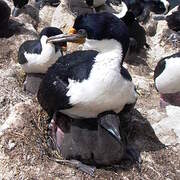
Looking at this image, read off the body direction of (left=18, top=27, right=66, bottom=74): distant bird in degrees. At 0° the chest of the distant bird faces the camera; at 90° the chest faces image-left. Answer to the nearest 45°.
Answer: approximately 315°

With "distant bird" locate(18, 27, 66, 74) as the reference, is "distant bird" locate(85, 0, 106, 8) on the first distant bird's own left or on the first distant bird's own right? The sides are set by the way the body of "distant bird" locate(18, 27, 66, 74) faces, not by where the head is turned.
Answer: on the first distant bird's own left

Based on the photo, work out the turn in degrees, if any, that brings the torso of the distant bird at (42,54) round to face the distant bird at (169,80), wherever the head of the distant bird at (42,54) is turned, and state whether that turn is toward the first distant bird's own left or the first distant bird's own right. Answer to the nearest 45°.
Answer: approximately 45° to the first distant bird's own left

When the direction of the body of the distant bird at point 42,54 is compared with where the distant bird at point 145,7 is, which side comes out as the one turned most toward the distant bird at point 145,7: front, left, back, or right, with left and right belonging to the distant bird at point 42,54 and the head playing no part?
left

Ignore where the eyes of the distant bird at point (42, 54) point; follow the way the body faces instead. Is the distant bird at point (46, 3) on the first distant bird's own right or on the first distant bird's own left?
on the first distant bird's own left

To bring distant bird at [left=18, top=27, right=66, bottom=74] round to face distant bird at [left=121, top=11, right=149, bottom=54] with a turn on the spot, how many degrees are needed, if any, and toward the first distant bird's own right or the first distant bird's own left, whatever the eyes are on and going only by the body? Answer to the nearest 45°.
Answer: approximately 90° to the first distant bird's own left

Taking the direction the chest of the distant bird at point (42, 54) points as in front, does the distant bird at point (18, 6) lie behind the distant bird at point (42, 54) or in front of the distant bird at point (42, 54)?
behind
